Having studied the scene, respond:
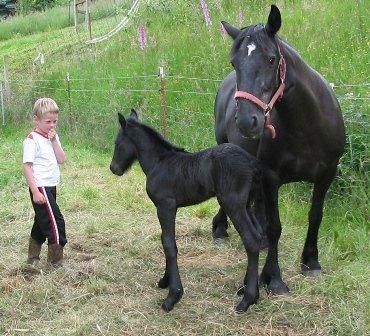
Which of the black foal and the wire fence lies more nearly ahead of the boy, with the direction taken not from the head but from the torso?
the black foal

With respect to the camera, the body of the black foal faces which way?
to the viewer's left

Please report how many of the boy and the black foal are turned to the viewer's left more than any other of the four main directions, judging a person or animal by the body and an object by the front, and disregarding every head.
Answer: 1

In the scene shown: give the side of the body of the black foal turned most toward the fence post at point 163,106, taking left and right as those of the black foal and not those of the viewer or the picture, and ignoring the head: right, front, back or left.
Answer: right

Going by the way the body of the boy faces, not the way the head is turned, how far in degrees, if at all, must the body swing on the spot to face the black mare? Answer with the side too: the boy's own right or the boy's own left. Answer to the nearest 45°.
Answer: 0° — they already face it

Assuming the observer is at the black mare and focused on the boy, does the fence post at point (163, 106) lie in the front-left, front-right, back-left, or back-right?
front-right

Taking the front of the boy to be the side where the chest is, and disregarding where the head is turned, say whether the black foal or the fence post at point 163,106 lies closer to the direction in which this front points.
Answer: the black foal

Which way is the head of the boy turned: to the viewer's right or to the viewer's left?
to the viewer's right

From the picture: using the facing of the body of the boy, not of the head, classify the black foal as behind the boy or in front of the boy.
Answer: in front

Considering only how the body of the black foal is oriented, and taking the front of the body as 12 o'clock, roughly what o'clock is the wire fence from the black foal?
The wire fence is roughly at 3 o'clock from the black foal.

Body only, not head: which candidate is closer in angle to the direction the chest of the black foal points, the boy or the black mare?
the boy

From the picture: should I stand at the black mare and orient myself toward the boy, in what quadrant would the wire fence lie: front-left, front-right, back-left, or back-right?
front-right

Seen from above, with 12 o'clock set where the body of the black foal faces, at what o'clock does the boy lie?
The boy is roughly at 1 o'clock from the black foal.

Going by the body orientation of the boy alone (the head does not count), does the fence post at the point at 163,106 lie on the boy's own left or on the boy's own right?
on the boy's own left
